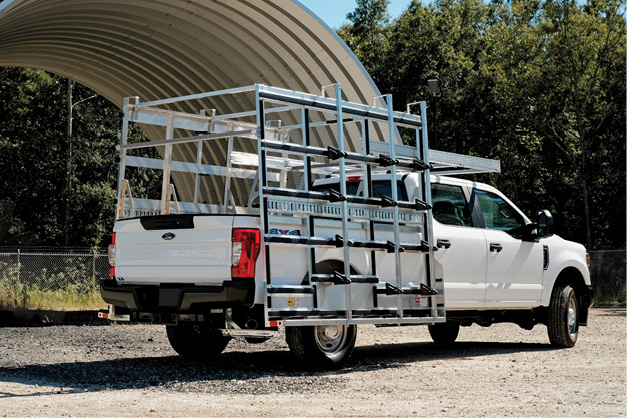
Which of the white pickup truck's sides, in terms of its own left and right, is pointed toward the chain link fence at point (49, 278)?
left

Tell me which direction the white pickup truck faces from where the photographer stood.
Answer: facing away from the viewer and to the right of the viewer

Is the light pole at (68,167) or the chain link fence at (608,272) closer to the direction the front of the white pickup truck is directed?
the chain link fence

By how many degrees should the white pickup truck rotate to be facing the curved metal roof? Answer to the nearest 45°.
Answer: approximately 45° to its left

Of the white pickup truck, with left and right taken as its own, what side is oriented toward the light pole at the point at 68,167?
left
